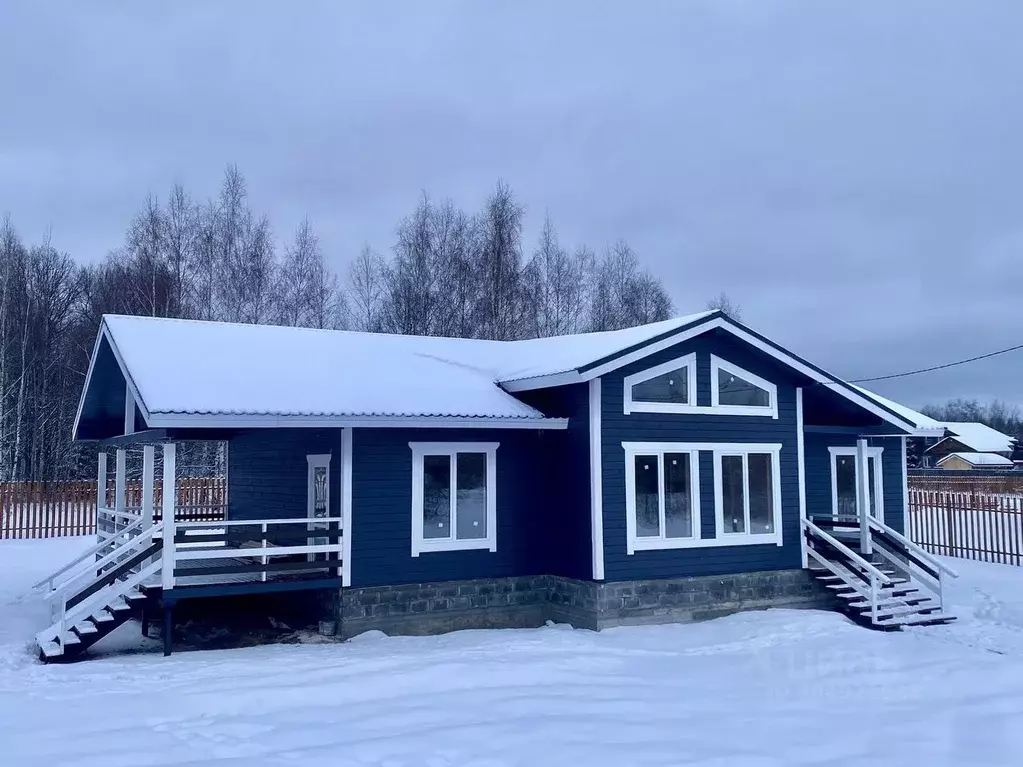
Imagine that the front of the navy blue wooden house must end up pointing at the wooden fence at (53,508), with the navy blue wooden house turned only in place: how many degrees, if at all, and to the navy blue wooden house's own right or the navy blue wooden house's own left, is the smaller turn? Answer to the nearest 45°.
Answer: approximately 135° to the navy blue wooden house's own right

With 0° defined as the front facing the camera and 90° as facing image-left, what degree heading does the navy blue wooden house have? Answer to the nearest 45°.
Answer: approximately 0°

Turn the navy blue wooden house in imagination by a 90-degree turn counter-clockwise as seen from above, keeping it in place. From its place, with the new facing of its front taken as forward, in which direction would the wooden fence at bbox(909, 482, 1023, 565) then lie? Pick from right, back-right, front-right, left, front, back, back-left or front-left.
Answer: front-left

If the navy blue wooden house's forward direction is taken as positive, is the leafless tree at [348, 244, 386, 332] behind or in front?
behind
